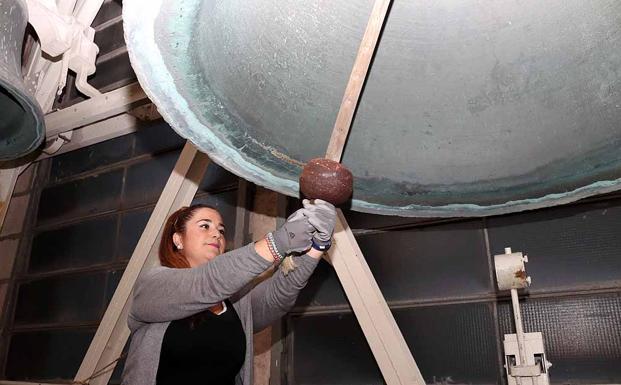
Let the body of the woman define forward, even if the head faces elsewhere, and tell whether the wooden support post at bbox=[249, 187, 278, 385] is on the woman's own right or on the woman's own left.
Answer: on the woman's own left

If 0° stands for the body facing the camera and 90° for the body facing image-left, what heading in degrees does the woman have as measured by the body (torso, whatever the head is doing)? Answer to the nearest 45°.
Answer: approximately 315°

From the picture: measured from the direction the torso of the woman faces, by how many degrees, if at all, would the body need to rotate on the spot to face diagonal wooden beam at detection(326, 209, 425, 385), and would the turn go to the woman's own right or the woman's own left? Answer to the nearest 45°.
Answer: approximately 90° to the woman's own left

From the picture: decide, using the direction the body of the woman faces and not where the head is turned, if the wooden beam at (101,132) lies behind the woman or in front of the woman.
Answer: behind

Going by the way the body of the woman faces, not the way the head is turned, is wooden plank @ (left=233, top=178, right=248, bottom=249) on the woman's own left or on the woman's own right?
on the woman's own left

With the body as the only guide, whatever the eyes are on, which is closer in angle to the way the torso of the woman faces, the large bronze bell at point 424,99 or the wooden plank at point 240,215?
the large bronze bell
